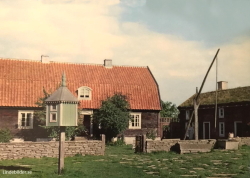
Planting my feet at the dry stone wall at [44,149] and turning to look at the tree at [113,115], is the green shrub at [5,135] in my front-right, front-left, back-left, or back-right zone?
front-left

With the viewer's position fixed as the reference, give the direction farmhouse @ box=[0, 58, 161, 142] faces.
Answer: facing the viewer

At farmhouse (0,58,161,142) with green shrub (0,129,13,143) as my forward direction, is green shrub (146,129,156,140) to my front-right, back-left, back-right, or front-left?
back-left

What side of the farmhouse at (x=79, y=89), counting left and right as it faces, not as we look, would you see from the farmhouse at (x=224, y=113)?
left

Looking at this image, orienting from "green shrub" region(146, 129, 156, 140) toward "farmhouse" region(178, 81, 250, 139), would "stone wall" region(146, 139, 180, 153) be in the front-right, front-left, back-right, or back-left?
back-right

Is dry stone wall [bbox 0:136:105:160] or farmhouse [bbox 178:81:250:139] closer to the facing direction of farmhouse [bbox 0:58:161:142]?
the dry stone wall

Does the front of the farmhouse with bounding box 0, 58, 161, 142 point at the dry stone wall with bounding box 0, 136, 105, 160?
yes

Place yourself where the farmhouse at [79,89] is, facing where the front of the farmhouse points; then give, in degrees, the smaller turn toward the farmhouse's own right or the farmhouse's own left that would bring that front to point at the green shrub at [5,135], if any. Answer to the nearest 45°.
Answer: approximately 45° to the farmhouse's own right

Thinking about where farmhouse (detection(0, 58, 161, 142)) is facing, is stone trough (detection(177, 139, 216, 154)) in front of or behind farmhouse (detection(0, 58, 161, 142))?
in front

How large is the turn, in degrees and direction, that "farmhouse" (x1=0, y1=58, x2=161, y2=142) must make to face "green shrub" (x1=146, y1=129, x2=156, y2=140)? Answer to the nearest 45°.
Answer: approximately 90° to its left

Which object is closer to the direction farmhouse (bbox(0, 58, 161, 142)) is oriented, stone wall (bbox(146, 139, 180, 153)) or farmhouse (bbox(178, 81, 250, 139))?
the stone wall

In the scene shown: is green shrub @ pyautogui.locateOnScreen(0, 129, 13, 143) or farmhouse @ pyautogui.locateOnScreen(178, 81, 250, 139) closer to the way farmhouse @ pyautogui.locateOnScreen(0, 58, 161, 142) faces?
the green shrub

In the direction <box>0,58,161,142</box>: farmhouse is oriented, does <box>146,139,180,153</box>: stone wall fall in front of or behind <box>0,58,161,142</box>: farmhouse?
in front

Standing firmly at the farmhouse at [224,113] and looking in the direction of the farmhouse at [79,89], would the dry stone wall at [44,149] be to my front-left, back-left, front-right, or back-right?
front-left
